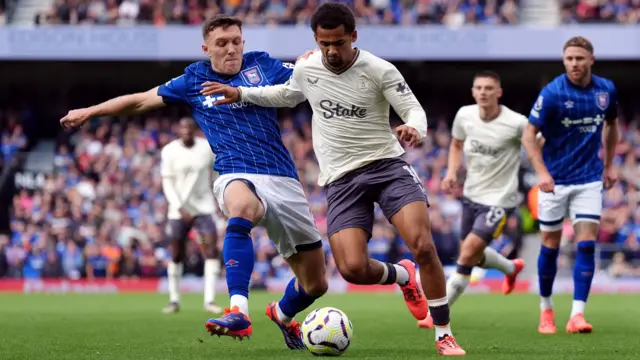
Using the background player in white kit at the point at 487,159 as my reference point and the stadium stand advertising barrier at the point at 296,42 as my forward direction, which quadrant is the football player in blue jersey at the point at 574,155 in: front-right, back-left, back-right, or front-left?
back-right

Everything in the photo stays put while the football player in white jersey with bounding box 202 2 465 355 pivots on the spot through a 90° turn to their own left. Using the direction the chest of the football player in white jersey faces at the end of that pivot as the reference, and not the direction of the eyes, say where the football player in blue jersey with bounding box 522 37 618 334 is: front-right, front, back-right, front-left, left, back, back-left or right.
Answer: front-left

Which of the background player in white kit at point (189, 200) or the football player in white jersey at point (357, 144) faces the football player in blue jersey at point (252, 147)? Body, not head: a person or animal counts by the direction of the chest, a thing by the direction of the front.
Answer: the background player in white kit

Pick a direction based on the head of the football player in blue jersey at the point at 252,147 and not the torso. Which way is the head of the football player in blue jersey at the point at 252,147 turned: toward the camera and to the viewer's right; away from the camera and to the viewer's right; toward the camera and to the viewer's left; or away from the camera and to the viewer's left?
toward the camera and to the viewer's right

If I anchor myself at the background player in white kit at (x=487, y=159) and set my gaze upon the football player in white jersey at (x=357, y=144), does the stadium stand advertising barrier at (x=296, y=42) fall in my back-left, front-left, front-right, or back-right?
back-right

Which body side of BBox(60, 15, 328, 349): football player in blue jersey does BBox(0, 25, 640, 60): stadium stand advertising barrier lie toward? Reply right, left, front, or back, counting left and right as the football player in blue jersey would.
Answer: back

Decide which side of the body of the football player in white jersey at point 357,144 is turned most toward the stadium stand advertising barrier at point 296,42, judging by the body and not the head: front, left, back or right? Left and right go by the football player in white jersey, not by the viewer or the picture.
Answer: back
